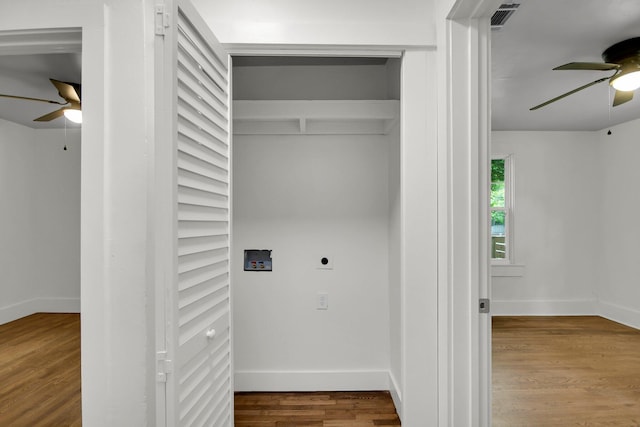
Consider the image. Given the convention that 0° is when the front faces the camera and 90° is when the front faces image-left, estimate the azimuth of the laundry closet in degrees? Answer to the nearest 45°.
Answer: approximately 0°

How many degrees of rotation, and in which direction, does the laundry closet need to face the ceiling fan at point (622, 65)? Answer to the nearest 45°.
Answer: approximately 90° to its left

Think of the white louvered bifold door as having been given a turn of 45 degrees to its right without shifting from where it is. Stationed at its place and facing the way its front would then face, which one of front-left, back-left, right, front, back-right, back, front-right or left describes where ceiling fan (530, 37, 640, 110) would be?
left

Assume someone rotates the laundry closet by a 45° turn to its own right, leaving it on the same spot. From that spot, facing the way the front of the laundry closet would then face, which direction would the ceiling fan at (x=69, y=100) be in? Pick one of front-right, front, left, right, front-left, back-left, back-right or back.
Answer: front-right

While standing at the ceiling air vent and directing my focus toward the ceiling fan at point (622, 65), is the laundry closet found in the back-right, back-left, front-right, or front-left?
back-left

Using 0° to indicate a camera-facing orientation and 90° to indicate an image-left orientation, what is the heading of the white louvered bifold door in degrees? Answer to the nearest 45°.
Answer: approximately 315°

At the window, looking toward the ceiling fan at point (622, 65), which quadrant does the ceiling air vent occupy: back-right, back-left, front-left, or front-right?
front-right

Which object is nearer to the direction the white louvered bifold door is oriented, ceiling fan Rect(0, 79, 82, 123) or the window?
the window
